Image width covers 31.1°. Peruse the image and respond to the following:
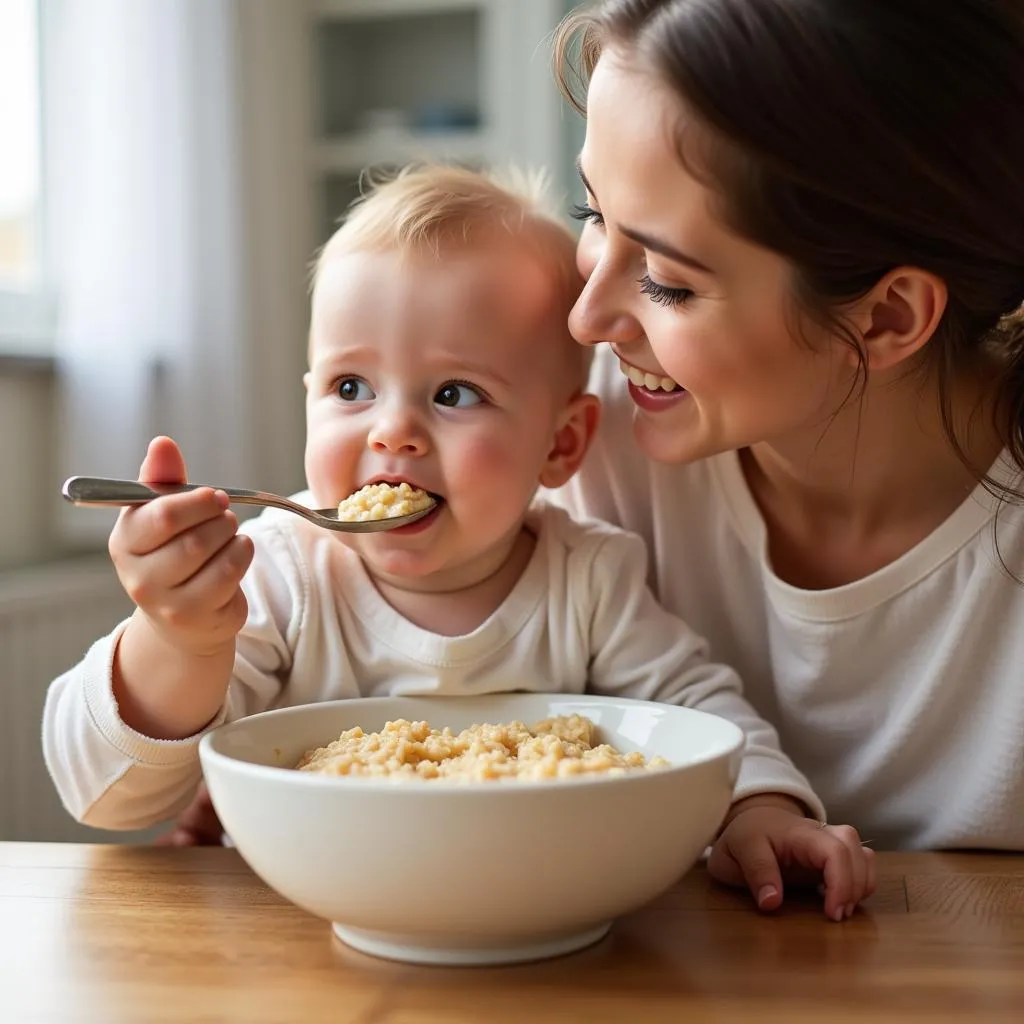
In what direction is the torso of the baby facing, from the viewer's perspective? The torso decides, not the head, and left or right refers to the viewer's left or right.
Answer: facing the viewer

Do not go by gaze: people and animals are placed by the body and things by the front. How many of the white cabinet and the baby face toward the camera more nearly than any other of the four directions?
2

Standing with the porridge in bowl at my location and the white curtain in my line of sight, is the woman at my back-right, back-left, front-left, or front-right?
front-right

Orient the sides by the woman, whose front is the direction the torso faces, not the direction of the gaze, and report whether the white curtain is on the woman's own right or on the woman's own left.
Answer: on the woman's own right

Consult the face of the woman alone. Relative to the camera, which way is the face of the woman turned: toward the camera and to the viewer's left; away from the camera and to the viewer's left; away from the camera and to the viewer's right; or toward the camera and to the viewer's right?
toward the camera and to the viewer's left

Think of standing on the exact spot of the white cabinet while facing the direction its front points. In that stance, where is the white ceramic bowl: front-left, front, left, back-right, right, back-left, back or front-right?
front

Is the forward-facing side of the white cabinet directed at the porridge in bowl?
yes

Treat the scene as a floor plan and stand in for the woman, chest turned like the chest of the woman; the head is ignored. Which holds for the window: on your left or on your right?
on your right

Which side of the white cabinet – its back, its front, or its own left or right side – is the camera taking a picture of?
front

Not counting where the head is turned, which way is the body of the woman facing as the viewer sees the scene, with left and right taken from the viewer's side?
facing the viewer and to the left of the viewer

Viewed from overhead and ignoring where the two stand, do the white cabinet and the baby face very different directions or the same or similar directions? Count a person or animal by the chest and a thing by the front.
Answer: same or similar directions

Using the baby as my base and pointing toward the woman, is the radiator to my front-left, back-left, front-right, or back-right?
back-left
